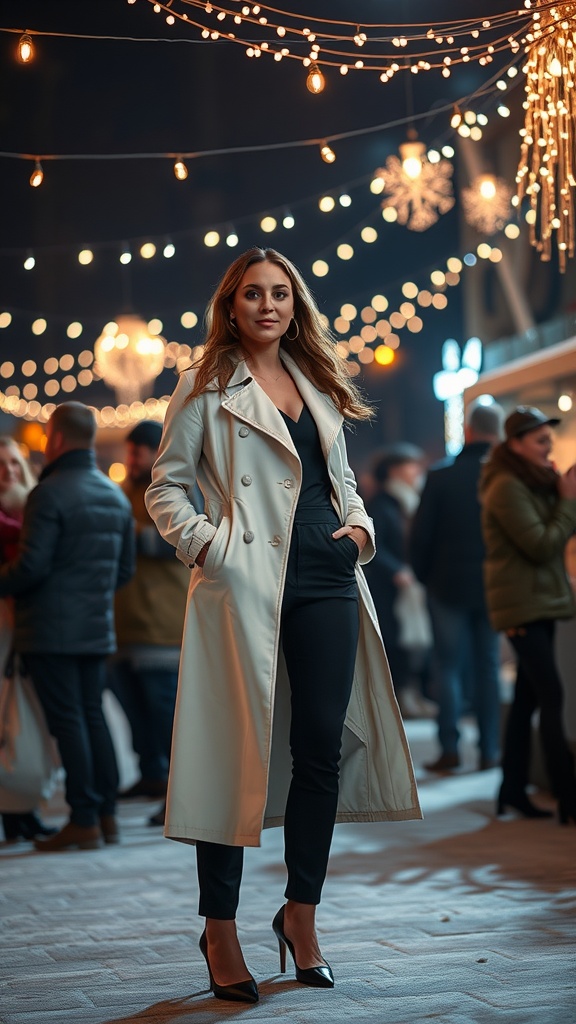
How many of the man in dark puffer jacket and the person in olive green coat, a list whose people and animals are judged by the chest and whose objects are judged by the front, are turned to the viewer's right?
1

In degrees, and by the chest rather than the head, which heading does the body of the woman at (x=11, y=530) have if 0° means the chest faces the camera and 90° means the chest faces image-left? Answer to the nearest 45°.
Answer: approximately 315°

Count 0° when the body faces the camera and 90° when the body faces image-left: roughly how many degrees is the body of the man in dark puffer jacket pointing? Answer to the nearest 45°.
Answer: approximately 135°

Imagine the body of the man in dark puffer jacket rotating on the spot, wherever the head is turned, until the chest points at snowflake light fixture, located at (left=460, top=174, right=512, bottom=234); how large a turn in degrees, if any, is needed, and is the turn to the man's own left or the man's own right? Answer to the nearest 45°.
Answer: approximately 90° to the man's own right

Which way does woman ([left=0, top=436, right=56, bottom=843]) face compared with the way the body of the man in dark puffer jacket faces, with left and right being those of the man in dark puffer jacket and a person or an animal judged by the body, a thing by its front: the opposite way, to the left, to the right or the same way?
the opposite way

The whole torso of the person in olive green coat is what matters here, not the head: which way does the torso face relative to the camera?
to the viewer's right
